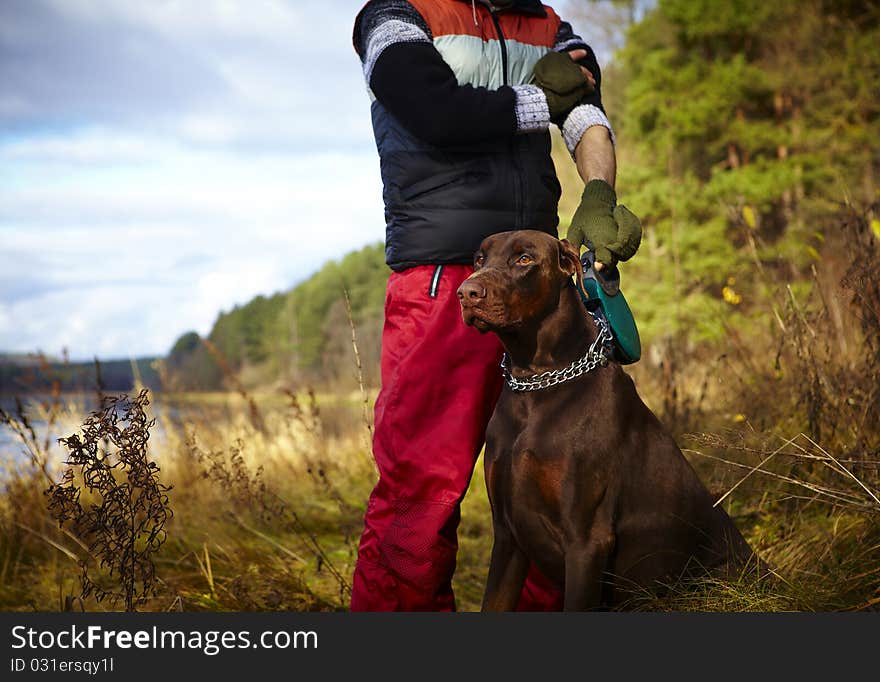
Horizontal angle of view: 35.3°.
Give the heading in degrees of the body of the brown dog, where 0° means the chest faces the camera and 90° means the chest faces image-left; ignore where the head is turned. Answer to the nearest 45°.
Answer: approximately 45°

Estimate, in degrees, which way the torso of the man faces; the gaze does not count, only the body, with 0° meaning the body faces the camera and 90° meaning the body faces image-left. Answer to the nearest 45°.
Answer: approximately 315°
